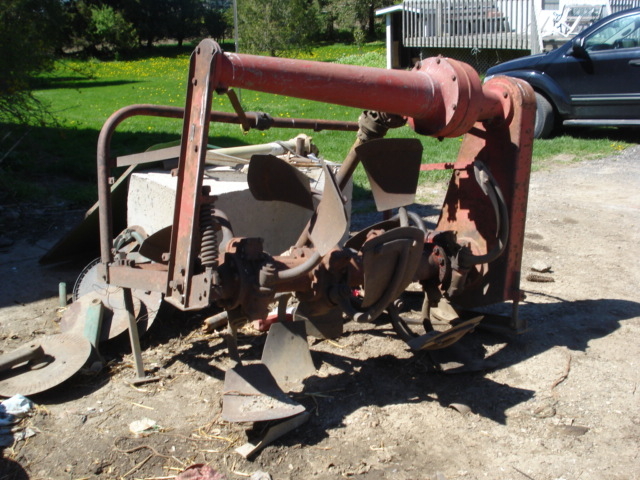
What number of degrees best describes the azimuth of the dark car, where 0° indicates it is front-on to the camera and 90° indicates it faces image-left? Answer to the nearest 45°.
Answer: approximately 90°
